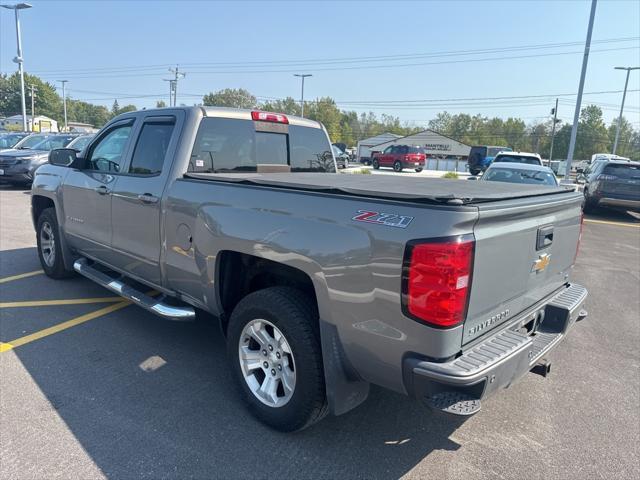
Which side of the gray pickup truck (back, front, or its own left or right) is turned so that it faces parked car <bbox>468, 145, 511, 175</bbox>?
right

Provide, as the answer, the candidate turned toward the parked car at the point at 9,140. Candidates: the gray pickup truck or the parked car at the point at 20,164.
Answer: the gray pickup truck

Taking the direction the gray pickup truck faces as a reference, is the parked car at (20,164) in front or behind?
in front

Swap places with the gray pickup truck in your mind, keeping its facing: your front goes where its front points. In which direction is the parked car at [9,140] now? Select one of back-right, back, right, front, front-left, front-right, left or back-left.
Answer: front

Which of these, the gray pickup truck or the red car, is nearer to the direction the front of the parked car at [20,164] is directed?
the gray pickup truck

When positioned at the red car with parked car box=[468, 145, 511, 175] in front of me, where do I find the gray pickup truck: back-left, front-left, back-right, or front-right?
back-right

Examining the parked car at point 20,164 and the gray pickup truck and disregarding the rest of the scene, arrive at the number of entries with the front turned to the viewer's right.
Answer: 0

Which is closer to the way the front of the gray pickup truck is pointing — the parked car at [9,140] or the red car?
the parked car

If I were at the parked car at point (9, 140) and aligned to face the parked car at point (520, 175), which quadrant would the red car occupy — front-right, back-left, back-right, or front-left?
front-left

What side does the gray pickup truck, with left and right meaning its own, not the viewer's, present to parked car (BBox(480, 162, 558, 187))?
right

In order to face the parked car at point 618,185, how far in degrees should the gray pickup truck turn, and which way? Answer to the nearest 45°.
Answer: approximately 90° to its right

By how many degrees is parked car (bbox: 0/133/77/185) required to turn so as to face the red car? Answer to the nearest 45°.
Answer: approximately 180°

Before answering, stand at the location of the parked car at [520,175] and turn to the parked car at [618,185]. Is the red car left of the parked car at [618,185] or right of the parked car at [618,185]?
left

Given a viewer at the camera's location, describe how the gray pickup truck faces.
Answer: facing away from the viewer and to the left of the viewer
